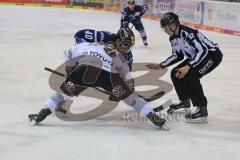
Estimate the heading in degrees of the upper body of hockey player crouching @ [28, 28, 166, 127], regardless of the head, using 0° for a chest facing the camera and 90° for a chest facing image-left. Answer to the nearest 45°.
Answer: approximately 180°

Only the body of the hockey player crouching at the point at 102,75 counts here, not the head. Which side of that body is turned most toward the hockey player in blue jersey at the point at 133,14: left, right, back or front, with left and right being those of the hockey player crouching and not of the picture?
front
